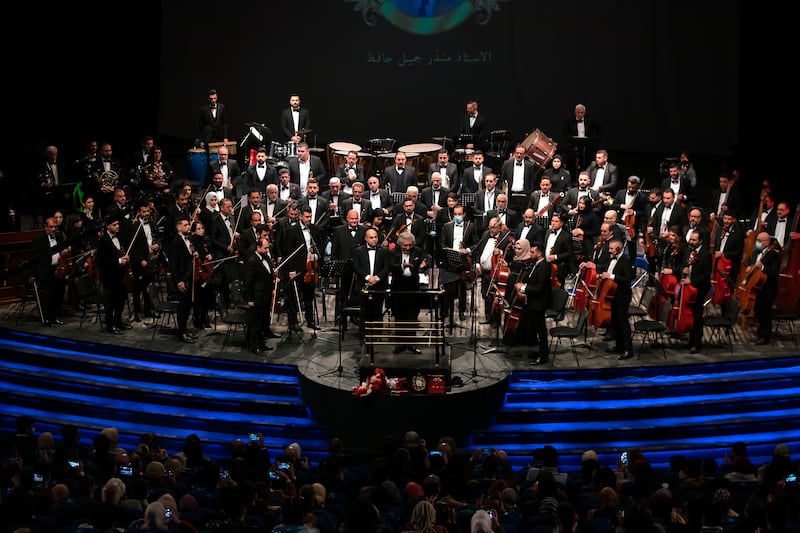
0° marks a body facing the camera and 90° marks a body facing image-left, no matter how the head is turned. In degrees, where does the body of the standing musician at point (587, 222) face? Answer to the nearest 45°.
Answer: approximately 45°

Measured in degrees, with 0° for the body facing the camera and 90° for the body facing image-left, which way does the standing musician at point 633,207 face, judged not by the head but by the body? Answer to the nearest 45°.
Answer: approximately 45°

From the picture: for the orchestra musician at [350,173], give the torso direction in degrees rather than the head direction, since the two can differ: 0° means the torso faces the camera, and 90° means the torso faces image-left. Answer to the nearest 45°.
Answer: approximately 0°

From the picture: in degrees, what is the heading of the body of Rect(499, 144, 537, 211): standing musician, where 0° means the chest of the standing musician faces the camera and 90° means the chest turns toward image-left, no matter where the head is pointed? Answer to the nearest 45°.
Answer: approximately 0°

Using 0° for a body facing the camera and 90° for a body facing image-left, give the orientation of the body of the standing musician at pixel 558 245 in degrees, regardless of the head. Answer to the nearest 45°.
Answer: approximately 45°

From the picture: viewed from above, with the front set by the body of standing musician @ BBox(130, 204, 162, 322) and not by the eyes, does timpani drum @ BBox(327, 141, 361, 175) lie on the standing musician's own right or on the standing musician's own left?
on the standing musician's own left

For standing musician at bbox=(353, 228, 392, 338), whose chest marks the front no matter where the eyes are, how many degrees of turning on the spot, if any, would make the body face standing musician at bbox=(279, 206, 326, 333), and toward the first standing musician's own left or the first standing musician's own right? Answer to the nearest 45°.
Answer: approximately 135° to the first standing musician's own right

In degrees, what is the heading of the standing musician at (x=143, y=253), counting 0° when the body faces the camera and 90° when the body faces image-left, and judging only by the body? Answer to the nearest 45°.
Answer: approximately 315°
